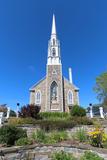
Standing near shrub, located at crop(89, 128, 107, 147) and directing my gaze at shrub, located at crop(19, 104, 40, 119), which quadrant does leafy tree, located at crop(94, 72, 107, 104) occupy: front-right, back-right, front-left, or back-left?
front-right

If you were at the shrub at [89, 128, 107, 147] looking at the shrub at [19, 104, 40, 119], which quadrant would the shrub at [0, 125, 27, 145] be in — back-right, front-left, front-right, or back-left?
front-left

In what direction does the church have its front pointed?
toward the camera

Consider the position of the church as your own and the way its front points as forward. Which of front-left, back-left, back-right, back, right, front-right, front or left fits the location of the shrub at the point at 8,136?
front

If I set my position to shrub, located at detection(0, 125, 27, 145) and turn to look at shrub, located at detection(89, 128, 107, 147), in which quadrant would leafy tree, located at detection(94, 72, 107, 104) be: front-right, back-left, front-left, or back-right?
front-left

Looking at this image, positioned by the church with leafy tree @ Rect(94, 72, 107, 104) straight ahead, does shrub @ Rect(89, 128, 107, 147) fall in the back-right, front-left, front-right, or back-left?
front-right

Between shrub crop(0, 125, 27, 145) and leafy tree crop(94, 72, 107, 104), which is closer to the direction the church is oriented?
the shrub

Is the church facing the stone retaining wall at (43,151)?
yes

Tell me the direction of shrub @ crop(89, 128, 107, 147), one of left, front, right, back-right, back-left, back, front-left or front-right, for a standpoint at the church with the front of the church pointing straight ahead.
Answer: front

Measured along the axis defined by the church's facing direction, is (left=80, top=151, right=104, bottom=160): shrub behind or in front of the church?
in front

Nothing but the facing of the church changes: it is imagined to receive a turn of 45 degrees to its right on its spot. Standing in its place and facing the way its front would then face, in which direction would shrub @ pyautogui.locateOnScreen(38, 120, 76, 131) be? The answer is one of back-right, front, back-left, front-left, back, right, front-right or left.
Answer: front-left
